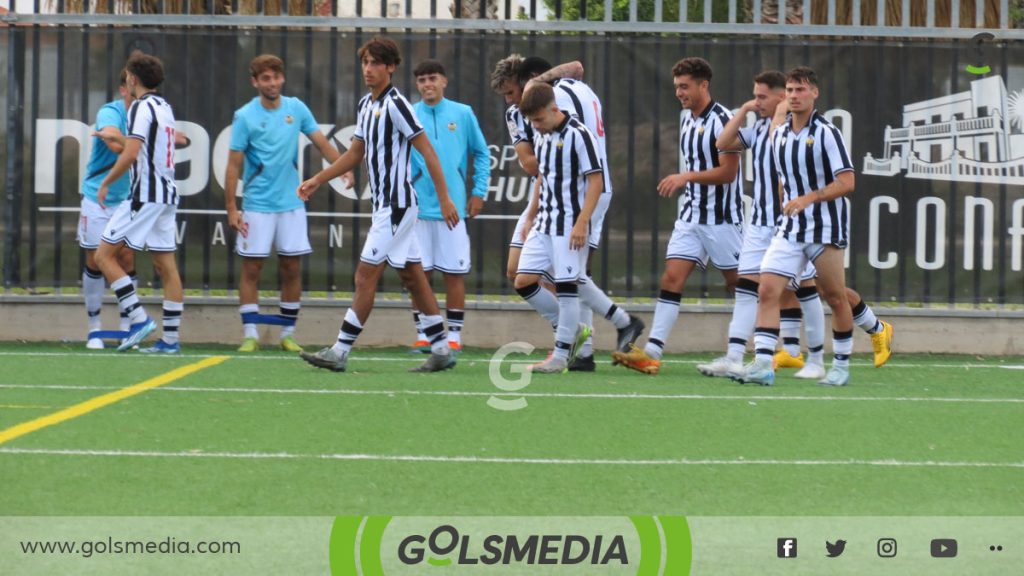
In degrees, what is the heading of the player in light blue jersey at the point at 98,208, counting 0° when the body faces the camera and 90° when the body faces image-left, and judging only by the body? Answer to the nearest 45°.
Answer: approximately 315°

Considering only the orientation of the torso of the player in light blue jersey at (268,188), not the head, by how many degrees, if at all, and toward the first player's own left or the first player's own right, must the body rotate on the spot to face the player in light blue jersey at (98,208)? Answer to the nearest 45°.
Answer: approximately 90° to the first player's own right

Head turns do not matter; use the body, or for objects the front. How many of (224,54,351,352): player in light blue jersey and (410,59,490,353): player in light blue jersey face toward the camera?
2

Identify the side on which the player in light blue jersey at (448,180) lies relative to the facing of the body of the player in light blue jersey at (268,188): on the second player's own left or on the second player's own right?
on the second player's own left

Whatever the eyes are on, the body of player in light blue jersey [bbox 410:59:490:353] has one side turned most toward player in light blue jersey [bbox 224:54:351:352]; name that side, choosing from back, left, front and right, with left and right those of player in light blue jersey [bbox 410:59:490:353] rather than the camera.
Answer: right

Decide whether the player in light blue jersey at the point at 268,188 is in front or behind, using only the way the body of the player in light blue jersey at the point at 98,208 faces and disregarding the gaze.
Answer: in front

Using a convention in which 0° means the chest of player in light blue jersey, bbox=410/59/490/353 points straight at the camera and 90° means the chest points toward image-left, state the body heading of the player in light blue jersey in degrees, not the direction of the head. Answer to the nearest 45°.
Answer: approximately 0°
